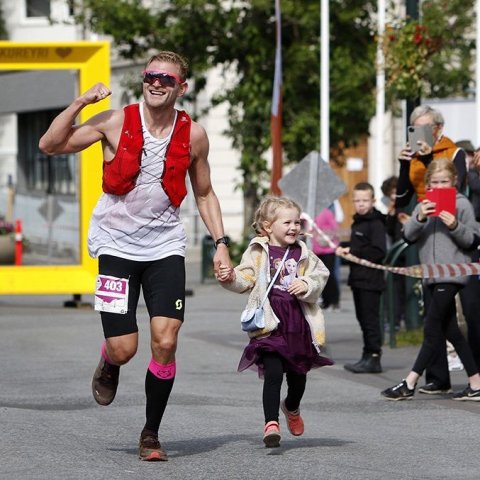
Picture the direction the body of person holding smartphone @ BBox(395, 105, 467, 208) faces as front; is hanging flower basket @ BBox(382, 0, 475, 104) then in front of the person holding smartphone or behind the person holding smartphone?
behind

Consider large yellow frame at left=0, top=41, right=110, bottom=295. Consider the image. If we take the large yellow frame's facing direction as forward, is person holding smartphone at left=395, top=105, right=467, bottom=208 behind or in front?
in front

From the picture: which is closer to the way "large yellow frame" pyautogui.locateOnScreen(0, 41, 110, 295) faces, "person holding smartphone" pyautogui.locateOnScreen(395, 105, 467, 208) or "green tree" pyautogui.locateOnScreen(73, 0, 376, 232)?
the person holding smartphone

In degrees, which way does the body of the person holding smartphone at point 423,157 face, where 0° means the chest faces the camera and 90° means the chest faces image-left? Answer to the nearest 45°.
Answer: approximately 45°

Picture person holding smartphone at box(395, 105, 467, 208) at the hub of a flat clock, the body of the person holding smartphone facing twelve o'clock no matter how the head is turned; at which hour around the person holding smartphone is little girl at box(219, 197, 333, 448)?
The little girl is roughly at 11 o'clock from the person holding smartphone.

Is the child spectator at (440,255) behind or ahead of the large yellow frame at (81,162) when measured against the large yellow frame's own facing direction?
ahead
